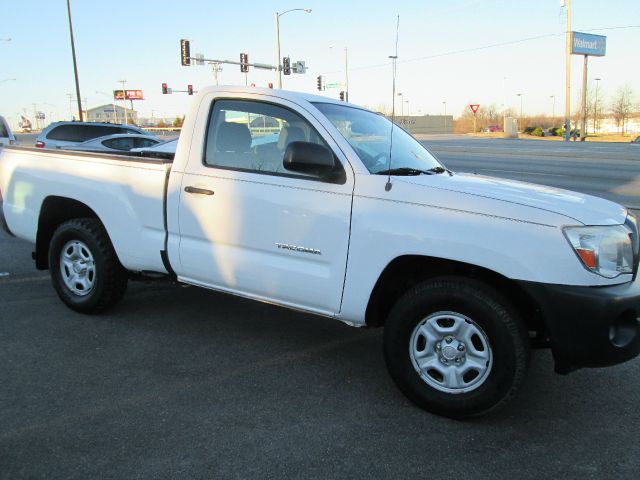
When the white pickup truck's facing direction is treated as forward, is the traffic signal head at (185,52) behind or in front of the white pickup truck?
behind

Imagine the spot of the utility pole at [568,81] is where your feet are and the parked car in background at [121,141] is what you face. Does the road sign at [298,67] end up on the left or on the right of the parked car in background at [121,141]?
right

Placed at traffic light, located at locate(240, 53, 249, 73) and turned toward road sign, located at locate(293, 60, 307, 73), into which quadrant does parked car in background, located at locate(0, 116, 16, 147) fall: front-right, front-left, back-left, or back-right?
back-right

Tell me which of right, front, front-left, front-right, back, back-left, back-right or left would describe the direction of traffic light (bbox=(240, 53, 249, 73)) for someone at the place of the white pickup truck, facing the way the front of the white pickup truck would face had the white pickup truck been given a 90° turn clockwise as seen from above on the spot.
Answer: back-right

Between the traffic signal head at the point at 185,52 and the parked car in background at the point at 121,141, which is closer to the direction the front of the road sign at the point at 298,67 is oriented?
the parked car in background

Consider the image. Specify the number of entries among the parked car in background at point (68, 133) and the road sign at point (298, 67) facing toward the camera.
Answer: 1

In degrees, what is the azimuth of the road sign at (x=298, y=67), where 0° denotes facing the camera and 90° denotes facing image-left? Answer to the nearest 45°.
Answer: approximately 0°
